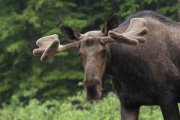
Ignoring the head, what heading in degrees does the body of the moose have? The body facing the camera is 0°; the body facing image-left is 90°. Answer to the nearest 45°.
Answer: approximately 45°
